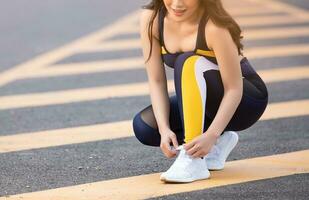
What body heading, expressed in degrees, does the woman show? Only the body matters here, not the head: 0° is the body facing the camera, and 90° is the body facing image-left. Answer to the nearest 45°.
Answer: approximately 45°
